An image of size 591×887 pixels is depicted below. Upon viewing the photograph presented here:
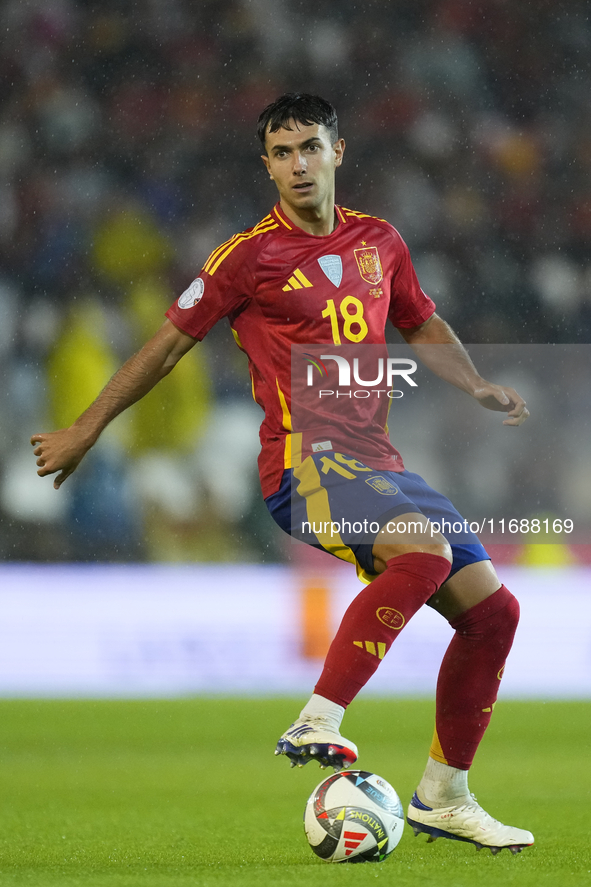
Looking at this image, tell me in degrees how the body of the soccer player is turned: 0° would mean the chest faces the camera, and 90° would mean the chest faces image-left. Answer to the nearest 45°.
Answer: approximately 315°

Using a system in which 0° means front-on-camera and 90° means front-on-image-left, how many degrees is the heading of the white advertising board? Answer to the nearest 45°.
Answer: approximately 0°
